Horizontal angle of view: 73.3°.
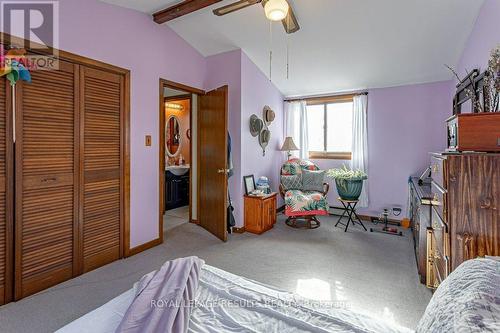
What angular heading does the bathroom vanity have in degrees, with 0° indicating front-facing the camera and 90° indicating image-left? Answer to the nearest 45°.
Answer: approximately 315°

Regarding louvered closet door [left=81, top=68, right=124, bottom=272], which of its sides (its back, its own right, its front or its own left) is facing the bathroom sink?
left

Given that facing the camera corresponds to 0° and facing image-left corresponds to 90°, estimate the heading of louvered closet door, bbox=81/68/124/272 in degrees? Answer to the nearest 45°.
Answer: approximately 315°

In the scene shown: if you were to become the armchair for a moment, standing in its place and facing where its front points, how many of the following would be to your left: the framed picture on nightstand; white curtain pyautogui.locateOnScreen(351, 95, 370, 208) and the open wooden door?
1

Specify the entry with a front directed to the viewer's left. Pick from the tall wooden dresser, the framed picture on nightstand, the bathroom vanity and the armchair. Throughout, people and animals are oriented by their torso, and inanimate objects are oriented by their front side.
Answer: the tall wooden dresser

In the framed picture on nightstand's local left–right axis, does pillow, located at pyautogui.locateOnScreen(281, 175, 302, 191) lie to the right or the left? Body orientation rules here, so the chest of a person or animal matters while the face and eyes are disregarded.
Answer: on its left

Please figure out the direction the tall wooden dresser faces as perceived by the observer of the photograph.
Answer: facing to the left of the viewer

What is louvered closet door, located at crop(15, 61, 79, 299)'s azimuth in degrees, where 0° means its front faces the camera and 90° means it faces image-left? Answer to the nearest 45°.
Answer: approximately 315°

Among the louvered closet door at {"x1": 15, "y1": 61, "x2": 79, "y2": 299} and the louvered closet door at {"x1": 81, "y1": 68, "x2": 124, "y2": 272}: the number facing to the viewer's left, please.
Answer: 0
